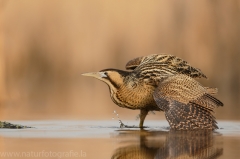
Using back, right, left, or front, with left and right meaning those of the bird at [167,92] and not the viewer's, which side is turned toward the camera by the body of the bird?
left
